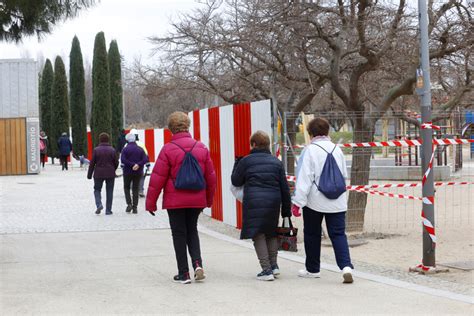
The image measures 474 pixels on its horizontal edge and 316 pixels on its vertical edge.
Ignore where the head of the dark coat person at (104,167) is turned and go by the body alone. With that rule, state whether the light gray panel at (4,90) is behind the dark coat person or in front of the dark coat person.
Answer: in front

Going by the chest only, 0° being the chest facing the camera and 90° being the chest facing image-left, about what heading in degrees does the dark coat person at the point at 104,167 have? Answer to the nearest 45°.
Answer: approximately 180°

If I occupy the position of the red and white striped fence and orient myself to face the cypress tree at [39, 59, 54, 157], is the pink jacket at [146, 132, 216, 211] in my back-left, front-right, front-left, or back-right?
back-left

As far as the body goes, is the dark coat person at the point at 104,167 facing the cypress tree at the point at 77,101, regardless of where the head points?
yes

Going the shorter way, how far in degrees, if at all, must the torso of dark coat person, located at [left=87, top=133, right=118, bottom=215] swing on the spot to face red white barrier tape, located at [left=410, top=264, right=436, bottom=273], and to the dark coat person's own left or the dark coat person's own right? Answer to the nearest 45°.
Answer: approximately 135° to the dark coat person's own right

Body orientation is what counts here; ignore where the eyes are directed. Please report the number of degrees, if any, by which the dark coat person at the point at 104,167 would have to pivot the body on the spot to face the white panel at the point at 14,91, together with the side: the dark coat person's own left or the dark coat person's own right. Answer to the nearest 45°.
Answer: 0° — they already face it
